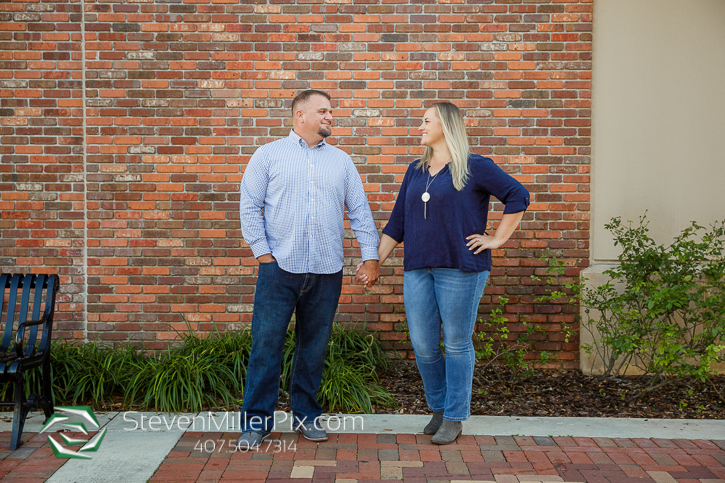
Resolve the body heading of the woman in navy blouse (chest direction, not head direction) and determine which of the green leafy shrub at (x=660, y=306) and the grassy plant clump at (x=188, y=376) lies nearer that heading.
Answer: the grassy plant clump

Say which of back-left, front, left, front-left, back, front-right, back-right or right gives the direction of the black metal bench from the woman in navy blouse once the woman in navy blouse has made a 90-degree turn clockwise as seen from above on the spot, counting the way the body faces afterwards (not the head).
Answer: front-left

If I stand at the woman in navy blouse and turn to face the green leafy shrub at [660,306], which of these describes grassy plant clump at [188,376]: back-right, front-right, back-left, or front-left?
back-left

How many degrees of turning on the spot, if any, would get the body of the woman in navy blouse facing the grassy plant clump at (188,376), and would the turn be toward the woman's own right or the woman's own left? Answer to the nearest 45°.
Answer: approximately 45° to the woman's own right

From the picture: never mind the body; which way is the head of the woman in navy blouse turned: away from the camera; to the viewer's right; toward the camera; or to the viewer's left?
to the viewer's left

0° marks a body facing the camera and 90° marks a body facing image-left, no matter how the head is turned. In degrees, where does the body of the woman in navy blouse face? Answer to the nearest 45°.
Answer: approximately 45°

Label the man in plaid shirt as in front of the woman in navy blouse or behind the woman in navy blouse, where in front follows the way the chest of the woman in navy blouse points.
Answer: in front
